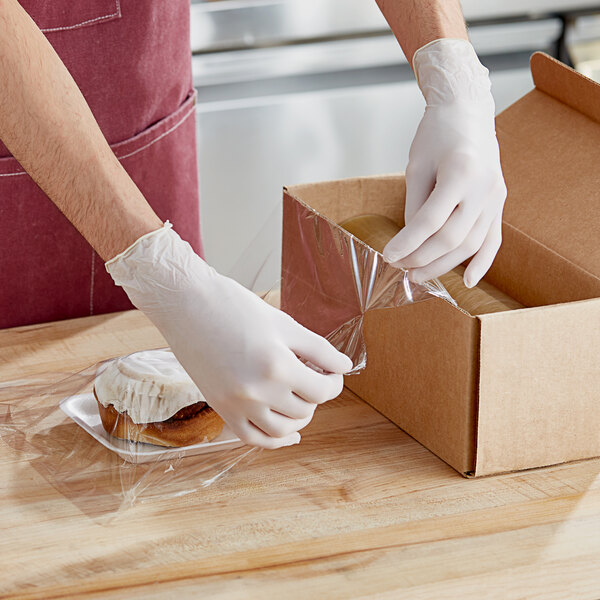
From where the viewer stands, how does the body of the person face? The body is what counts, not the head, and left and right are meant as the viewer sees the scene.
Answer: facing the viewer and to the right of the viewer
